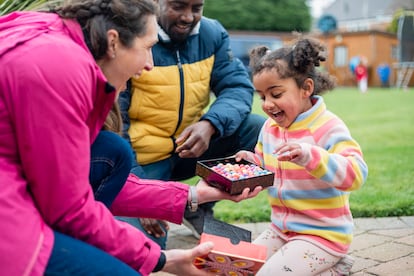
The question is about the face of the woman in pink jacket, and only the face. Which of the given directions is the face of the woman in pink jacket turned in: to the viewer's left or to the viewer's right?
to the viewer's right

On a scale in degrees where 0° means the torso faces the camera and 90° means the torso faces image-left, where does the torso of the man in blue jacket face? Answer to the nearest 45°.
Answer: approximately 0°

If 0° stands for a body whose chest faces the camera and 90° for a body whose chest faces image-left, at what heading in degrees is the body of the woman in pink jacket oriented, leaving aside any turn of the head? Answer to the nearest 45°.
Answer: approximately 270°

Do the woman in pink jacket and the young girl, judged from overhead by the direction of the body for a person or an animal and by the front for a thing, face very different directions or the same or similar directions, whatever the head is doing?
very different directions

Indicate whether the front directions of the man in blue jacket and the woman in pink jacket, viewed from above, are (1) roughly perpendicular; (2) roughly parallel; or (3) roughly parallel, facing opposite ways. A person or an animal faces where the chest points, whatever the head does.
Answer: roughly perpendicular

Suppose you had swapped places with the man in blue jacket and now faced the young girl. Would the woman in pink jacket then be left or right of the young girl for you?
right

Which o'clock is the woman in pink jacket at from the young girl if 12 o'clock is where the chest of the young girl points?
The woman in pink jacket is roughly at 12 o'clock from the young girl.

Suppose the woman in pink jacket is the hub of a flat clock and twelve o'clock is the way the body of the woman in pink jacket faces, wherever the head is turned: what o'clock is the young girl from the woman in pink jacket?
The young girl is roughly at 11 o'clock from the woman in pink jacket.

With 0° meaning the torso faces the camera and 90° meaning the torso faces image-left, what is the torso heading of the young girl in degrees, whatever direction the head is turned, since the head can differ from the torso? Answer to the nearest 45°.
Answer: approximately 45°

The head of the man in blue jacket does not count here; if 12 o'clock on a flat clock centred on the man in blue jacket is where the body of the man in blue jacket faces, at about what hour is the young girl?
The young girl is roughly at 11 o'clock from the man in blue jacket.

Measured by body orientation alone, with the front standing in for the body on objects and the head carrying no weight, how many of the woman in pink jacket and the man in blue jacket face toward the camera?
1

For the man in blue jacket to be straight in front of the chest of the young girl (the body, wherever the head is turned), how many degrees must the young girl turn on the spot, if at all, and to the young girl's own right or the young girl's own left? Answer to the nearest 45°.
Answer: approximately 90° to the young girl's own right

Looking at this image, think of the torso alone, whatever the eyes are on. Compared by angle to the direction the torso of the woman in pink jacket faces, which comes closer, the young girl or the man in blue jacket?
the young girl
